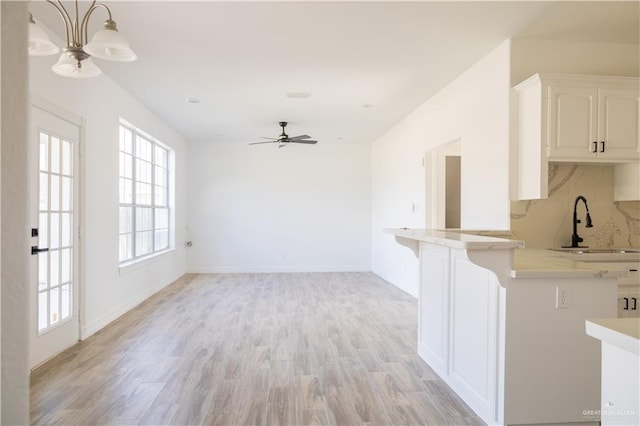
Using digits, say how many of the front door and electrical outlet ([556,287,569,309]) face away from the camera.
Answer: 0

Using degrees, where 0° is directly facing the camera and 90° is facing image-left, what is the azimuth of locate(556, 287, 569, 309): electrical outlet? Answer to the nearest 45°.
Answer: approximately 315°

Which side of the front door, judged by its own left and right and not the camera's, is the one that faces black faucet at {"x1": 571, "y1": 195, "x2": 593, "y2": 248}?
front

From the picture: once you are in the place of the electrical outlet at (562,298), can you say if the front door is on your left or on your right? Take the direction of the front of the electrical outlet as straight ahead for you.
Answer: on your right

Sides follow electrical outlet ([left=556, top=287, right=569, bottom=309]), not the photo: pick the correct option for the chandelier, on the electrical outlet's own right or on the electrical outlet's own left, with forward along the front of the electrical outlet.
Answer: on the electrical outlet's own right

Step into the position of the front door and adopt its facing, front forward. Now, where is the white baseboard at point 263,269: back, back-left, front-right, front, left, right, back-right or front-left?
left

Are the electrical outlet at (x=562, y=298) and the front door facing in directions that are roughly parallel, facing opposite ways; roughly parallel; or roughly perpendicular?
roughly perpendicular

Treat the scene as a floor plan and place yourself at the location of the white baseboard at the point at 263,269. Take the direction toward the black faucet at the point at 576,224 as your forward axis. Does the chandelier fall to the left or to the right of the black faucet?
right

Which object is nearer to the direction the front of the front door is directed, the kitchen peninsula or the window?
the kitchen peninsula
